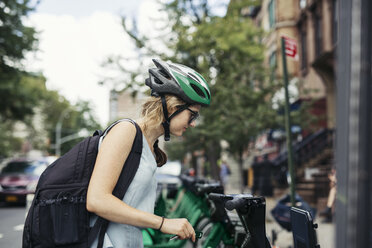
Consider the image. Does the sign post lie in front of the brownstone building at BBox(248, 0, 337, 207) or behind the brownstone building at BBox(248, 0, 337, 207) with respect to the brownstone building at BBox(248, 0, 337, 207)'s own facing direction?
in front

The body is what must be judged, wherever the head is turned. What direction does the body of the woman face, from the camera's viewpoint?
to the viewer's right

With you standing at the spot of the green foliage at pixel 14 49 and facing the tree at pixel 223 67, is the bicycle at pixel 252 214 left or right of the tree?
right

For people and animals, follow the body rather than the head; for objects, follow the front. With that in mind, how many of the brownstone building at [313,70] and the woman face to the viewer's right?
1

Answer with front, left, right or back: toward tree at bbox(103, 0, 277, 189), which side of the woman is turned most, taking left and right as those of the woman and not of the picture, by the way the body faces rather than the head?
left

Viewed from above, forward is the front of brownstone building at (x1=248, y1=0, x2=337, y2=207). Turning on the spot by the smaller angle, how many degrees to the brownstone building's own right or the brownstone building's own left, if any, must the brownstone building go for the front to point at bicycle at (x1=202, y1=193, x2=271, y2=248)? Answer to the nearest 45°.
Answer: approximately 45° to the brownstone building's own left

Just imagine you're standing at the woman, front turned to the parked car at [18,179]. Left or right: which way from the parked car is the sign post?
right

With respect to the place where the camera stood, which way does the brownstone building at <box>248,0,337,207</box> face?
facing the viewer and to the left of the viewer

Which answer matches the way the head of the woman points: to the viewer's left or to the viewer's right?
to the viewer's right

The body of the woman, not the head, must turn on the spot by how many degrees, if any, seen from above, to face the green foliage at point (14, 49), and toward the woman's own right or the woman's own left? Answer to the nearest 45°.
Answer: approximately 90° to the woman's own left

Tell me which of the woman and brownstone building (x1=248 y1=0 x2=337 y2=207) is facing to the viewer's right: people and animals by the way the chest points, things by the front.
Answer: the woman

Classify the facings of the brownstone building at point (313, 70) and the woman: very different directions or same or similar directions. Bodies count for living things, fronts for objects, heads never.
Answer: very different directions

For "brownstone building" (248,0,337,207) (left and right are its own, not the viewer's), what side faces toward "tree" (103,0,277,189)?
front

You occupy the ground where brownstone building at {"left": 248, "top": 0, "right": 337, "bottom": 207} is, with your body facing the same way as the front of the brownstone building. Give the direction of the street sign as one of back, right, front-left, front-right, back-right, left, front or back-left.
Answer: front-left
